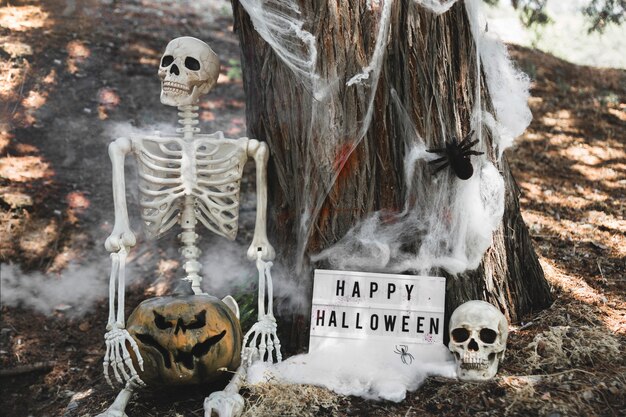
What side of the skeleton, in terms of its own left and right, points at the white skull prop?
left

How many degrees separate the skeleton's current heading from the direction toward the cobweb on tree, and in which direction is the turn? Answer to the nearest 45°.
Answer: approximately 90° to its left

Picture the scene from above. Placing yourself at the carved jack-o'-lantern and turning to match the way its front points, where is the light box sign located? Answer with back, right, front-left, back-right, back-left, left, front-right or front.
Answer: left

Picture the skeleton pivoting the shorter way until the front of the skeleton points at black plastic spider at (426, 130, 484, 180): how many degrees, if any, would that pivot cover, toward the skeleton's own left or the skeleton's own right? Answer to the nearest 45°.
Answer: approximately 90° to the skeleton's own left

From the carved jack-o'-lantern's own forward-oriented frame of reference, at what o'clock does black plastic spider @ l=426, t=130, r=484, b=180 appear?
The black plastic spider is roughly at 9 o'clock from the carved jack-o'-lantern.

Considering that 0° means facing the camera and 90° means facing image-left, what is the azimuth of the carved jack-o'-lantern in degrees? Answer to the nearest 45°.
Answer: approximately 0°

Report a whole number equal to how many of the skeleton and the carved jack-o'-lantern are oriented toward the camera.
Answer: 2
